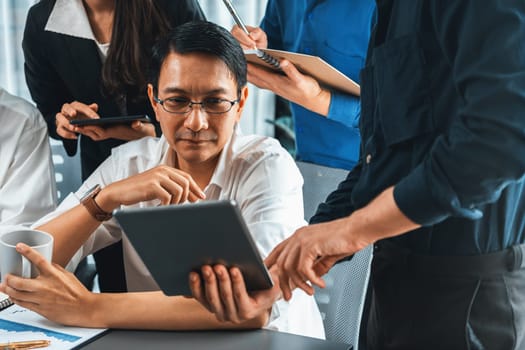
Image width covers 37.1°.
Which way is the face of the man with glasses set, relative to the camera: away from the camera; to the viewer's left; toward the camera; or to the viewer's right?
toward the camera

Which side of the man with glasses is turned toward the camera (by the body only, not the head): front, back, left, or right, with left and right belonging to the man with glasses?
front

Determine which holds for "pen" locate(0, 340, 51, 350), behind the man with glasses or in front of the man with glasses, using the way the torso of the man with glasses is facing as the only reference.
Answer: in front
